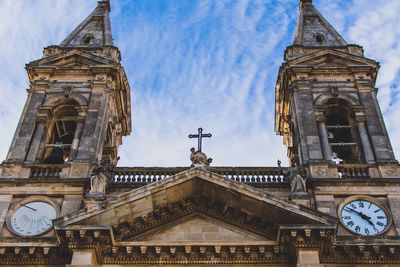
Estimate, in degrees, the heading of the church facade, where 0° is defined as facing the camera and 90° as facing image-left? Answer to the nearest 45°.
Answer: approximately 0°
